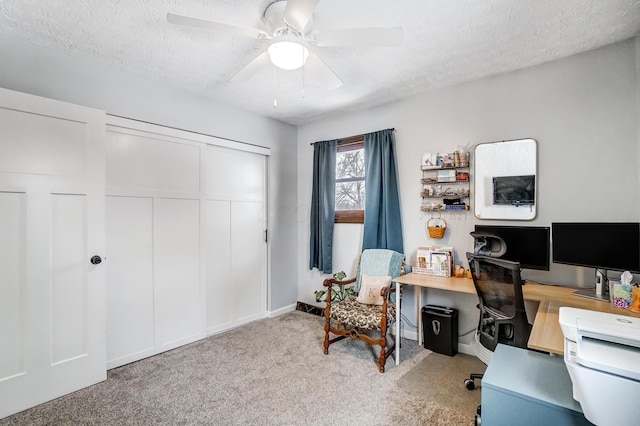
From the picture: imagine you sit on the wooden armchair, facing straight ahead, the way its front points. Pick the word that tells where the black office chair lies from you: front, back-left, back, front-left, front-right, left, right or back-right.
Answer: left

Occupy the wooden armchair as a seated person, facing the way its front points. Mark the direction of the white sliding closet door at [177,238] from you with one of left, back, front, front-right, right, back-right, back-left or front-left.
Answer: front-right

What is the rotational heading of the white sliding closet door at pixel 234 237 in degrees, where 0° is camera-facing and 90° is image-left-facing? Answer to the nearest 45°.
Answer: approximately 315°

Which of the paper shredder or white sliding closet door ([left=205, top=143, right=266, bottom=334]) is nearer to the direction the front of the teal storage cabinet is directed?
the white sliding closet door

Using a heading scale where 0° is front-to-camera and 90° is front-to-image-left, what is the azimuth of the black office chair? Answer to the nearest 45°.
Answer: approximately 225°

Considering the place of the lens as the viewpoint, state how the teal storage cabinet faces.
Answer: facing the viewer and to the left of the viewer

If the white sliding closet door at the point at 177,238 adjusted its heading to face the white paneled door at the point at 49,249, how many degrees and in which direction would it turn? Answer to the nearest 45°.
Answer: approximately 90° to its right

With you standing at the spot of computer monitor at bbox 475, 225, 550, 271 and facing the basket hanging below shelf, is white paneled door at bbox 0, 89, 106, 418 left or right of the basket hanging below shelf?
left

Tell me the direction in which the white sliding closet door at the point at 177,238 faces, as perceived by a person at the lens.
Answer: facing the viewer and to the right of the viewer
